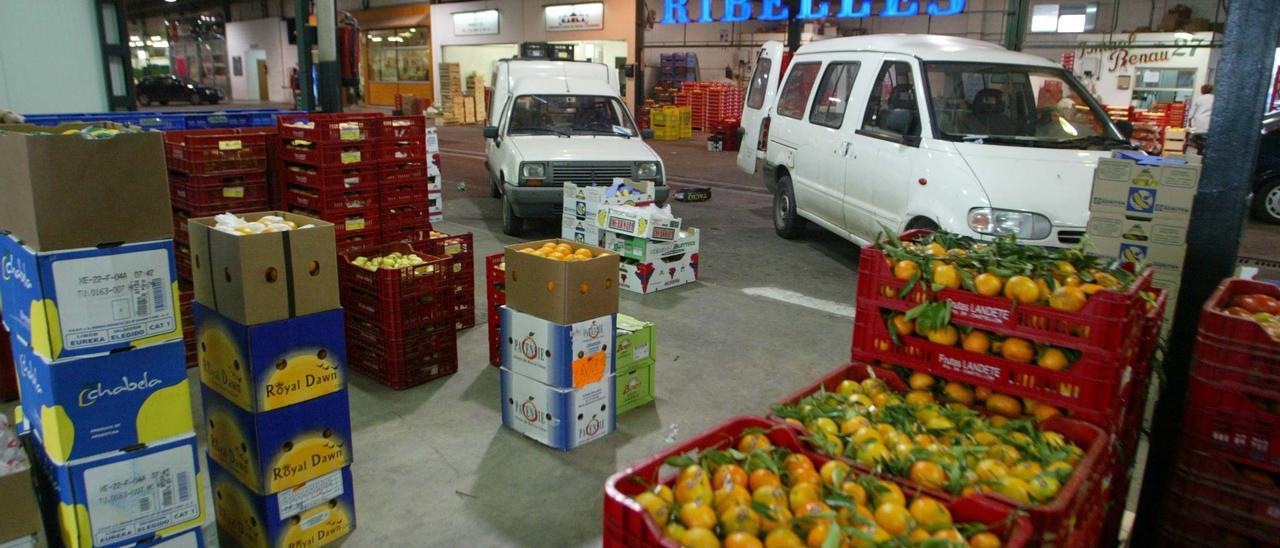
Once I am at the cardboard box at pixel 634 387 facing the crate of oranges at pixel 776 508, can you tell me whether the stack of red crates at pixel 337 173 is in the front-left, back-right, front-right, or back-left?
back-right

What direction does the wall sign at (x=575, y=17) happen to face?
toward the camera

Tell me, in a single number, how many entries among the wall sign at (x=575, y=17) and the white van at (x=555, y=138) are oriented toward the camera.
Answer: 2

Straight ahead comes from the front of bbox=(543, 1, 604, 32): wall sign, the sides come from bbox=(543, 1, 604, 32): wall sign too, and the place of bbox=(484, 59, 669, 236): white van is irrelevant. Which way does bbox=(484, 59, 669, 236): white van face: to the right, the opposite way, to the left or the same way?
the same way

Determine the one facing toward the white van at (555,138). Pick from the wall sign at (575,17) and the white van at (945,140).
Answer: the wall sign

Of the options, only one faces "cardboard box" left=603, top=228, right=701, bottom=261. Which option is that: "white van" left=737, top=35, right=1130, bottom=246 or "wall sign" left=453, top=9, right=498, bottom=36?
the wall sign

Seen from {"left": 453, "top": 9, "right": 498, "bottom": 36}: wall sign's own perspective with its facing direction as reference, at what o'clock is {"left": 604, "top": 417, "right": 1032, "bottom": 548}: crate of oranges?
The crate of oranges is roughly at 12 o'clock from the wall sign.

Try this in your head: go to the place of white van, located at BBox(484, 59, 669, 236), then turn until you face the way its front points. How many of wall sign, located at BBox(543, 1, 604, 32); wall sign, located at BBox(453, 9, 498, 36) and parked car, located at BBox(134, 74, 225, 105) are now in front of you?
0

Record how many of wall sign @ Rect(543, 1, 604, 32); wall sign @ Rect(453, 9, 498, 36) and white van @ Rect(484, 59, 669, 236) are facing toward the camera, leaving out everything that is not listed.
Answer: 3

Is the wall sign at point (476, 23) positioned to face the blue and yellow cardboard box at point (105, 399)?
yes

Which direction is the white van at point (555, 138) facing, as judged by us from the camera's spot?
facing the viewer

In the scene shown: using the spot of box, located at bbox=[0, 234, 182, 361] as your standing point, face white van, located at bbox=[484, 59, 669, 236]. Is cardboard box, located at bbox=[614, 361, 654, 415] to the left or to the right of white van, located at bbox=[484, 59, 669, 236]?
right

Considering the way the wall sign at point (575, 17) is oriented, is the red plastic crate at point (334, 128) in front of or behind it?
in front

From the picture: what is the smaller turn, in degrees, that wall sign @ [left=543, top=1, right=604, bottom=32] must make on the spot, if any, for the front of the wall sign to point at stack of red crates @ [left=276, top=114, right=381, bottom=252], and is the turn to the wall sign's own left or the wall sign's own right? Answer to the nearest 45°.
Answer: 0° — it already faces it

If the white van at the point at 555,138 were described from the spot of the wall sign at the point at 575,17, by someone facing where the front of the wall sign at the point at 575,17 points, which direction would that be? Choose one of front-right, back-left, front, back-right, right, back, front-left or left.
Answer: front

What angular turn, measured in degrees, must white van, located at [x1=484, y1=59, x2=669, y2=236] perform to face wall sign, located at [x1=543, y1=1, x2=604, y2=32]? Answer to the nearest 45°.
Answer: approximately 180°

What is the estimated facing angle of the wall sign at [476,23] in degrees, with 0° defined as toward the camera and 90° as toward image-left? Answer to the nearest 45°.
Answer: approximately 0°

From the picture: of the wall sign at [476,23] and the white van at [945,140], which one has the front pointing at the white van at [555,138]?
the wall sign

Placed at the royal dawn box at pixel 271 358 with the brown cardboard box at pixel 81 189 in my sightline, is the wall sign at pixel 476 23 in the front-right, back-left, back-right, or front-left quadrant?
back-right

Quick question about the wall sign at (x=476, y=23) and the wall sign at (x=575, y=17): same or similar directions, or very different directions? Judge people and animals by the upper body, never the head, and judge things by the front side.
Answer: same or similar directions
